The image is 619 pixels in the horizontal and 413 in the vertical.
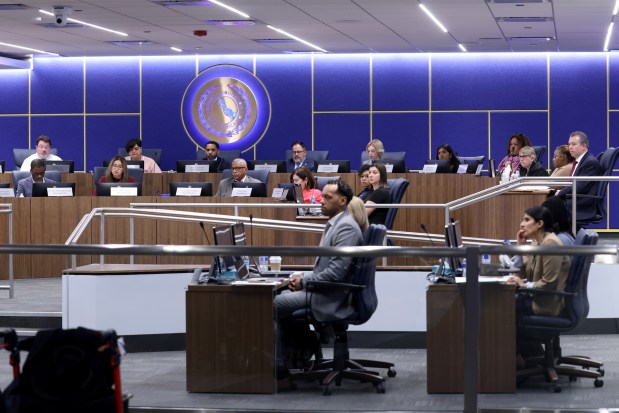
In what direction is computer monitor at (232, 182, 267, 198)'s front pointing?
away from the camera

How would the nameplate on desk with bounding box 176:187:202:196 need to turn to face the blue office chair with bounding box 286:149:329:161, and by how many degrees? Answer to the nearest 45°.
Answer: approximately 135° to its left

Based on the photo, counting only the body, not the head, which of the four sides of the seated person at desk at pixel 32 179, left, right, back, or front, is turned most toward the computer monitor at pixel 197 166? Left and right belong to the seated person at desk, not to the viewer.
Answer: left

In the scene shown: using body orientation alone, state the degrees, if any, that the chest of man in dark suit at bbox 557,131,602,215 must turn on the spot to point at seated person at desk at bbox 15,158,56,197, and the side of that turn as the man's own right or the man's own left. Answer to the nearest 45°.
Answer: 0° — they already face them

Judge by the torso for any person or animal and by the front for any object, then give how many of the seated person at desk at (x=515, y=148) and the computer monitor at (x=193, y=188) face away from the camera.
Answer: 1

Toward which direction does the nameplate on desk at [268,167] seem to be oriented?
toward the camera

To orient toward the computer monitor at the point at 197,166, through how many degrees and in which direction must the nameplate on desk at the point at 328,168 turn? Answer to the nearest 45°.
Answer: approximately 90° to its right

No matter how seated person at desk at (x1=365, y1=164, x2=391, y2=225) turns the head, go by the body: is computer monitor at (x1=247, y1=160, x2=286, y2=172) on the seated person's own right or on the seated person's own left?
on the seated person's own right

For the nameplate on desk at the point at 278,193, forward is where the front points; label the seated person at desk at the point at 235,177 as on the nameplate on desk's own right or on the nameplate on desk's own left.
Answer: on the nameplate on desk's own right

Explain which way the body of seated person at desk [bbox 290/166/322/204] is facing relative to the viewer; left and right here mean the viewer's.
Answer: facing the viewer and to the left of the viewer

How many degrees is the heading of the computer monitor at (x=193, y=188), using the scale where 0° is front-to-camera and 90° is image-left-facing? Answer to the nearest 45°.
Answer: approximately 180°

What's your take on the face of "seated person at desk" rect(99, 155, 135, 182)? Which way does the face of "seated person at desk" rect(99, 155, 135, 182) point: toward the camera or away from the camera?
toward the camera

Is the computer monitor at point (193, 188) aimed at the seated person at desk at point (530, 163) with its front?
no

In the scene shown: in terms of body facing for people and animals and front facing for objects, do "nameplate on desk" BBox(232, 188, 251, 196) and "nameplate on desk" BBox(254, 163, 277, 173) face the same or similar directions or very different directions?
same or similar directions

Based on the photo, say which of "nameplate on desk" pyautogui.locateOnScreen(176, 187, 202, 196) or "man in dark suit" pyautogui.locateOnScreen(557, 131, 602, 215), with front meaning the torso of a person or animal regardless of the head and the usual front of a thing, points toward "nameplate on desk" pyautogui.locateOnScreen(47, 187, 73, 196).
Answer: the man in dark suit

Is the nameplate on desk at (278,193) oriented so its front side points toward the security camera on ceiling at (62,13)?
no

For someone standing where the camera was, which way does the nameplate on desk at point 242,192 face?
facing the viewer
